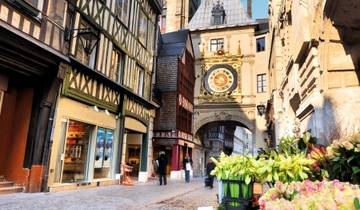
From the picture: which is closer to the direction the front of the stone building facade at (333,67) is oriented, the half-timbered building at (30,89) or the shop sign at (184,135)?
the half-timbered building

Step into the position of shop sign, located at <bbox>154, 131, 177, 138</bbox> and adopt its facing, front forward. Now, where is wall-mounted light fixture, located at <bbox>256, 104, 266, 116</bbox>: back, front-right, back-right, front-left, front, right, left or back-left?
left

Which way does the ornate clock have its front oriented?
toward the camera

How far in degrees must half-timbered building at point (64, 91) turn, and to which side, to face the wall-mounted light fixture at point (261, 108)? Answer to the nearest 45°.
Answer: approximately 90° to its left

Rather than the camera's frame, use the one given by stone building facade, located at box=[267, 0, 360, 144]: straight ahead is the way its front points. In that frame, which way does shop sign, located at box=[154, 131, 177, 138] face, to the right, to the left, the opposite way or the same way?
to the left

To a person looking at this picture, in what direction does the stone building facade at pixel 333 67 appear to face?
facing the viewer and to the left of the viewer

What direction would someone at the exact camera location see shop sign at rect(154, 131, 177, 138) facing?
facing the viewer

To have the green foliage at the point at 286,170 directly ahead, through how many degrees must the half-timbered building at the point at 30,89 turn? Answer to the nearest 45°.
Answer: approximately 45° to its right

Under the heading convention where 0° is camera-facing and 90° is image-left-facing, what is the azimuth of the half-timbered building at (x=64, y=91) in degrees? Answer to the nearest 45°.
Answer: approximately 315°

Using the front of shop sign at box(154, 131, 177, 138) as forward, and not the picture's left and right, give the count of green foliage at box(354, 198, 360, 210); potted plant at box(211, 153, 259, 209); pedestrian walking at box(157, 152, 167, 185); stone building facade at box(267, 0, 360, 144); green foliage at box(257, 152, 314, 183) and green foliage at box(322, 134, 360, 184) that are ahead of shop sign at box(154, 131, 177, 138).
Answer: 6

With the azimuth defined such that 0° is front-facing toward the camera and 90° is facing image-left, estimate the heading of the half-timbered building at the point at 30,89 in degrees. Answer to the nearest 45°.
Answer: approximately 315°

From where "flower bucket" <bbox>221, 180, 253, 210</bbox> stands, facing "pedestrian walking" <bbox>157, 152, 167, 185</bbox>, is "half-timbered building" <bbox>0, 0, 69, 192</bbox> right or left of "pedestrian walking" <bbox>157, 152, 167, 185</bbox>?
left
